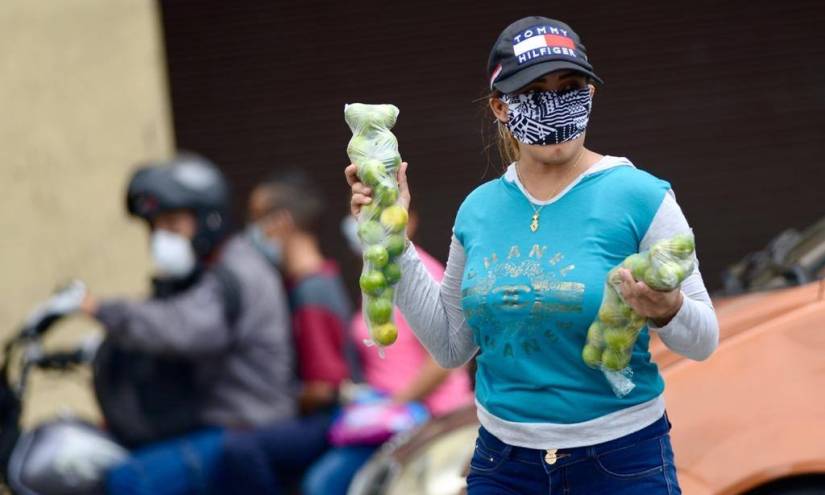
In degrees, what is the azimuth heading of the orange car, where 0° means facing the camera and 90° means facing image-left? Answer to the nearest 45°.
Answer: approximately 45°

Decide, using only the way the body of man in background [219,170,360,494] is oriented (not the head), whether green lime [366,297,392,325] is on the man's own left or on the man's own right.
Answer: on the man's own left

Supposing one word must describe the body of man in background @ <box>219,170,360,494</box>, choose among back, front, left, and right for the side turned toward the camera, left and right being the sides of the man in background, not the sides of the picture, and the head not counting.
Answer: left

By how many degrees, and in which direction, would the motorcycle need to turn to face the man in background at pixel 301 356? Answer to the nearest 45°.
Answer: approximately 180°

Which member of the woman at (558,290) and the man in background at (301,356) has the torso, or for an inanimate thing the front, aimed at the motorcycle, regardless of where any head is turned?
the man in background

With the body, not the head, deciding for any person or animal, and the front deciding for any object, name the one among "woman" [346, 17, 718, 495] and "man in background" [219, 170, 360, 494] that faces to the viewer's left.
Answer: the man in background

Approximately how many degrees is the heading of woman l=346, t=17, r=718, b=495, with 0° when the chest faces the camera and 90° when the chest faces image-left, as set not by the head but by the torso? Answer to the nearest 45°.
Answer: approximately 0°

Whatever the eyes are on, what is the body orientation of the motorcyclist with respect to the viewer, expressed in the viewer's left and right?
facing to the left of the viewer

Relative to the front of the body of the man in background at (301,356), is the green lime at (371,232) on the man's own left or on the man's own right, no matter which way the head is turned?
on the man's own left
